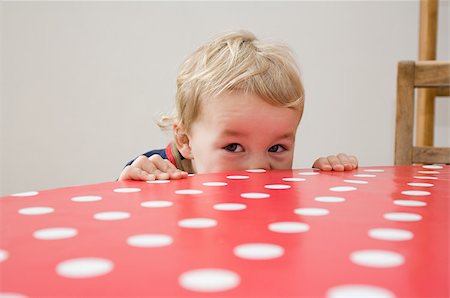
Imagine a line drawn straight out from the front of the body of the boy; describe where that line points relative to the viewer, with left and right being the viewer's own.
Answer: facing the viewer and to the right of the viewer
